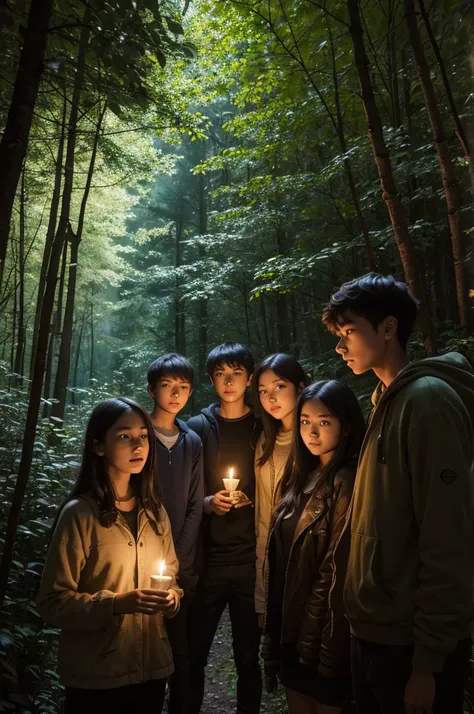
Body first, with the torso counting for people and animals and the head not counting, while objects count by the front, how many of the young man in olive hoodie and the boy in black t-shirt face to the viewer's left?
1

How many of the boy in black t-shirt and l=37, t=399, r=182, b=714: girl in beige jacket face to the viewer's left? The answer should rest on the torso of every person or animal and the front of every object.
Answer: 0

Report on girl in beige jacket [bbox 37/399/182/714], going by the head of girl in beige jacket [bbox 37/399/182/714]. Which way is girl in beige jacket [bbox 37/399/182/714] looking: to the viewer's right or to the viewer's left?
to the viewer's right

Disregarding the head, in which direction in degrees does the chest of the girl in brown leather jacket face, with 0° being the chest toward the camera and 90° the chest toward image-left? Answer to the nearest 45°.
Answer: approximately 45°

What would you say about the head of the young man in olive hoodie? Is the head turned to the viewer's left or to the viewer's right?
to the viewer's left

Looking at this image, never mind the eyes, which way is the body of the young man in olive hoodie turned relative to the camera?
to the viewer's left

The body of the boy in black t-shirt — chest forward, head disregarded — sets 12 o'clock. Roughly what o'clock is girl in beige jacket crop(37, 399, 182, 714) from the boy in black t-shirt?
The girl in beige jacket is roughly at 1 o'clock from the boy in black t-shirt.
